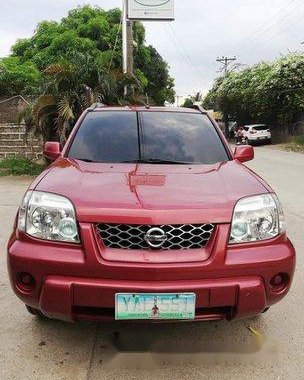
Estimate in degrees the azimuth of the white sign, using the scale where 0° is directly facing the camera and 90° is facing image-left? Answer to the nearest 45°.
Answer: approximately 0°

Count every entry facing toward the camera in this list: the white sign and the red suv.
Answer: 2

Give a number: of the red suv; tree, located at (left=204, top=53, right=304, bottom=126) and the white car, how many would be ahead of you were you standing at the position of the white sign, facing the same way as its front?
1

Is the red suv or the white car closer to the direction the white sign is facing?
the red suv

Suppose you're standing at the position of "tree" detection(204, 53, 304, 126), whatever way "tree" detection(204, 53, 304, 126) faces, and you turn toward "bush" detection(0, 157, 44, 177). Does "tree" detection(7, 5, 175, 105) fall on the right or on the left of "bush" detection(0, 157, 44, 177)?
right

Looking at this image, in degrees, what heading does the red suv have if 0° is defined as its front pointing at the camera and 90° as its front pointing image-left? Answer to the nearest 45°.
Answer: approximately 0°

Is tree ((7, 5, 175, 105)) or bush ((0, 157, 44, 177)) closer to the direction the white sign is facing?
the bush

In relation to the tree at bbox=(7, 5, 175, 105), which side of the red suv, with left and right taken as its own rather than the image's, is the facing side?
back

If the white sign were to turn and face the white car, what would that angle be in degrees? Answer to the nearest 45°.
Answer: approximately 135° to its left
